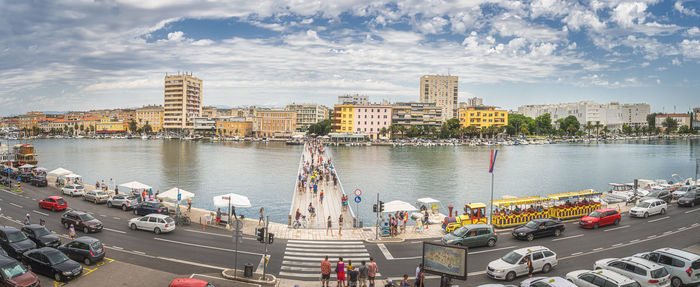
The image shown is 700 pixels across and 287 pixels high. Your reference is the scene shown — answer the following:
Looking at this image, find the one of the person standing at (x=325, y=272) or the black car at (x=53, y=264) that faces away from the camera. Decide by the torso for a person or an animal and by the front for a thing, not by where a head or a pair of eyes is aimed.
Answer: the person standing

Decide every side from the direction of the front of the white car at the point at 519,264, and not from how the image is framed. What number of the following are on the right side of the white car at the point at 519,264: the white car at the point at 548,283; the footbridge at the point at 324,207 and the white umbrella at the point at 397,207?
2

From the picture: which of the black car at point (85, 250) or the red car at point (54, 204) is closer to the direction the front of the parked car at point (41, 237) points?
the black car

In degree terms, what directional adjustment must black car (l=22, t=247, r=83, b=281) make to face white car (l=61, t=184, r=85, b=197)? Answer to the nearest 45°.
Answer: approximately 135° to its left

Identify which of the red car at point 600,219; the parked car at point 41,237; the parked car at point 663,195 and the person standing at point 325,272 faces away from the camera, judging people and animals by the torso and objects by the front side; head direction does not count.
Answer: the person standing

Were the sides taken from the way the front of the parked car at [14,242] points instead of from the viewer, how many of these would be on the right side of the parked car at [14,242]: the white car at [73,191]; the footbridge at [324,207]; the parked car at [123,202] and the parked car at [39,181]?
0

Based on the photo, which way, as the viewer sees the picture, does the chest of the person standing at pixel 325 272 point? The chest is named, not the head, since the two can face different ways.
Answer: away from the camera

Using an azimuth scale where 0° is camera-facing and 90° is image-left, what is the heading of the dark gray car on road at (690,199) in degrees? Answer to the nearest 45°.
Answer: approximately 45°

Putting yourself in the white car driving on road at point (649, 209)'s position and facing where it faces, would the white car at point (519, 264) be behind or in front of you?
in front

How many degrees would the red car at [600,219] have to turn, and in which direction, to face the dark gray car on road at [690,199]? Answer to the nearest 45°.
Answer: approximately 180°

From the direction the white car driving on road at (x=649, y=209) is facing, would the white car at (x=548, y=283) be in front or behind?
in front

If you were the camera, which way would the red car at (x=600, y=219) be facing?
facing the viewer and to the left of the viewer

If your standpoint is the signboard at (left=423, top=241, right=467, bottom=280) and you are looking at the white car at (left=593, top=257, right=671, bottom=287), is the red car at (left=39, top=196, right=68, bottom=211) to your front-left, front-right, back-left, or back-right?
back-left

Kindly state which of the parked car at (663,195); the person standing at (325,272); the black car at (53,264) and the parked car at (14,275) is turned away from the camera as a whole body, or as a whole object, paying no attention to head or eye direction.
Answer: the person standing

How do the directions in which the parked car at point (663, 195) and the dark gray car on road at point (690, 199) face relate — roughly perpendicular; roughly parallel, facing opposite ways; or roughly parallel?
roughly parallel

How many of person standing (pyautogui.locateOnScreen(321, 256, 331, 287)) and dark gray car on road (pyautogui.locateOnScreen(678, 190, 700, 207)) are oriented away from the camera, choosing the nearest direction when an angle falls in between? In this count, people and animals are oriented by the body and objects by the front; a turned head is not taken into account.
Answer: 1

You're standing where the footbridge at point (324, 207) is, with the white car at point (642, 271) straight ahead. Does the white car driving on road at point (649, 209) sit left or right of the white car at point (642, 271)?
left
